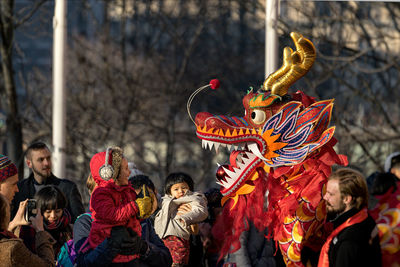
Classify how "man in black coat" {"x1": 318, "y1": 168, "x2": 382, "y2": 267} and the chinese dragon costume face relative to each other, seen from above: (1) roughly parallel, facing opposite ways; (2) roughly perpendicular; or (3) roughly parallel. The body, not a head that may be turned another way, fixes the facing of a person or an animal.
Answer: roughly parallel

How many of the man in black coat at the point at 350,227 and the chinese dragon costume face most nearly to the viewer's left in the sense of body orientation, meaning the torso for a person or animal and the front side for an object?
2

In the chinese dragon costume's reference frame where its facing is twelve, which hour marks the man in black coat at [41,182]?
The man in black coat is roughly at 1 o'clock from the chinese dragon costume.

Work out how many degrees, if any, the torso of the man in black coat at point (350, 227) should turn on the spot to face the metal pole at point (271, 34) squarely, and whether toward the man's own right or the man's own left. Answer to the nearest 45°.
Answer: approximately 90° to the man's own right

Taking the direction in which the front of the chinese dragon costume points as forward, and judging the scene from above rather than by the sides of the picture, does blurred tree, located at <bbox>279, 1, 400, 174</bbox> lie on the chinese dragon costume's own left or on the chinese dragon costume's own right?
on the chinese dragon costume's own right

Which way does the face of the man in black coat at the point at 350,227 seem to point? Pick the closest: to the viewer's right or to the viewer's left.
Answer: to the viewer's left

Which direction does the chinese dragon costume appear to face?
to the viewer's left

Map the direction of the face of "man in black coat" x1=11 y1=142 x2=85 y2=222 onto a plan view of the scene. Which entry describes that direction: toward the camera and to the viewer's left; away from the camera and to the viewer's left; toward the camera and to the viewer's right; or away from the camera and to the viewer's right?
toward the camera and to the viewer's right

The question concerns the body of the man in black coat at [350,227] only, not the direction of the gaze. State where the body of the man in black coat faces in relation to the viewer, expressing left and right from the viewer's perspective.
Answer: facing to the left of the viewer

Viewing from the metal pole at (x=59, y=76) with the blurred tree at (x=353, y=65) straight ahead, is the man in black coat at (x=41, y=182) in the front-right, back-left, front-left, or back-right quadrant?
back-right

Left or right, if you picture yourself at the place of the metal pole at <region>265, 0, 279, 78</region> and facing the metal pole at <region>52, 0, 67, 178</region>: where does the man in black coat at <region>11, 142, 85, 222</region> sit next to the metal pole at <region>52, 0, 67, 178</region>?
left
